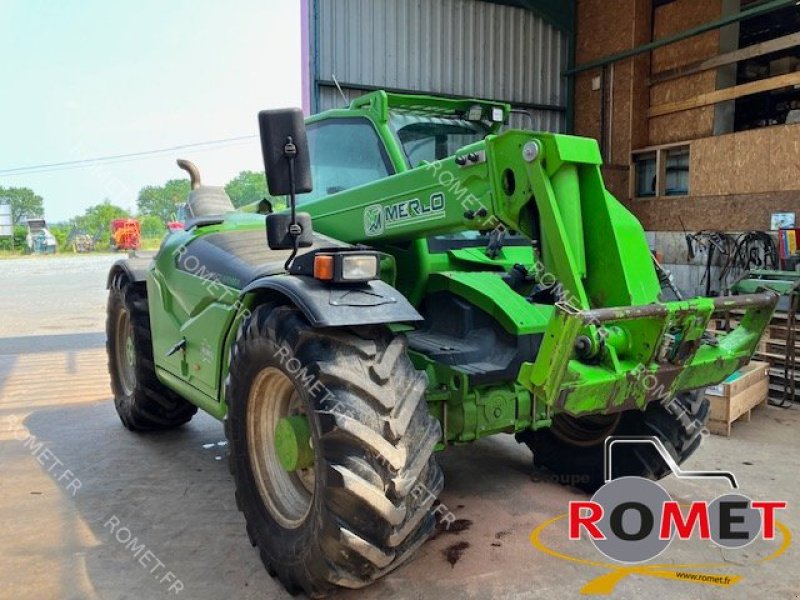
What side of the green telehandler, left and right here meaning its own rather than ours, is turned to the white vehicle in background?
back

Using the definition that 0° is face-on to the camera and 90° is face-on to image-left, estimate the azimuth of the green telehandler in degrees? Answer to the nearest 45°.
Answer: approximately 315°

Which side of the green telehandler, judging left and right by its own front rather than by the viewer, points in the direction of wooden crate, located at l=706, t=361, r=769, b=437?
left
